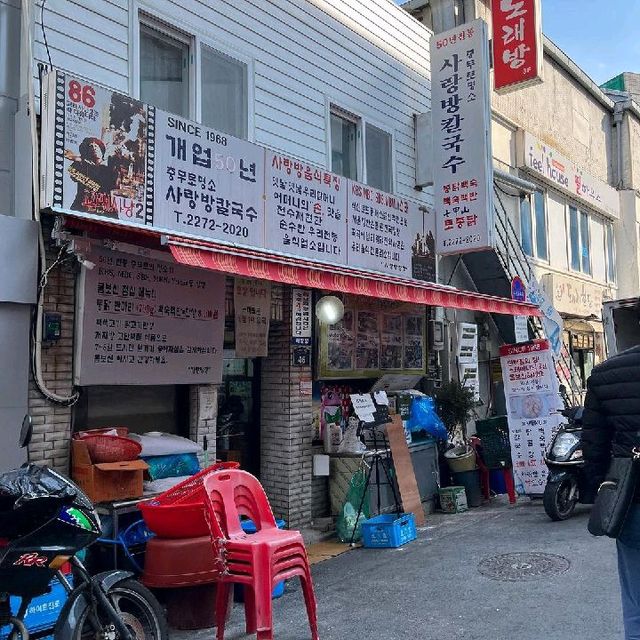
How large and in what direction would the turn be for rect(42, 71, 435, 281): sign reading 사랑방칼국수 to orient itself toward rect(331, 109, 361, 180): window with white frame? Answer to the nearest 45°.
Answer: approximately 90° to its left

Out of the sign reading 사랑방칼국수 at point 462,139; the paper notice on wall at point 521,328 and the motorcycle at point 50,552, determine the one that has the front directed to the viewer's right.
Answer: the motorcycle

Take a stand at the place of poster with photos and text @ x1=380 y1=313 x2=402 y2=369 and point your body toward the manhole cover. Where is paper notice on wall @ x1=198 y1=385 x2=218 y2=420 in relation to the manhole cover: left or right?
right

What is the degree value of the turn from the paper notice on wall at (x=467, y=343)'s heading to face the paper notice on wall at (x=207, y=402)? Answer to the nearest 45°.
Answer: approximately 90° to its right

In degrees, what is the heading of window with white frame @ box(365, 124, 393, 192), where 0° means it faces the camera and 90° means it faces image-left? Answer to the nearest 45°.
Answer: approximately 315°

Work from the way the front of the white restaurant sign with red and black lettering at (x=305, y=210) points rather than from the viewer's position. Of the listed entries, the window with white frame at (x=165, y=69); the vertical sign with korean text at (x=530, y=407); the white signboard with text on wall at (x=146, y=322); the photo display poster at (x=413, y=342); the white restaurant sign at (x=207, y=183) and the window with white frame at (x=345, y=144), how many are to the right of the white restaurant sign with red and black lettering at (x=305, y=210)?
3

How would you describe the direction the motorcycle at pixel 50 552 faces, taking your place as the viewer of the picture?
facing to the right of the viewer

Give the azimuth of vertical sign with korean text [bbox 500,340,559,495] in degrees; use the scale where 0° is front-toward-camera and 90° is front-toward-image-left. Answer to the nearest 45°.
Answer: approximately 0°

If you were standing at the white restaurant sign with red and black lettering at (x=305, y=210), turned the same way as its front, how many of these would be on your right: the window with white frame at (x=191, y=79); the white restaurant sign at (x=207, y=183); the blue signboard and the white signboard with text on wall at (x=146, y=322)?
3

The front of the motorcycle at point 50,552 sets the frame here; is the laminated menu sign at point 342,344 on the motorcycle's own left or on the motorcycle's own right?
on the motorcycle's own left

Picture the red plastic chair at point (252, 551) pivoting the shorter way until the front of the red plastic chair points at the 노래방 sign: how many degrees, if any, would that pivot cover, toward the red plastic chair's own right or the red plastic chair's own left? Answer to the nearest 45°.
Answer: approximately 90° to the red plastic chair's own left

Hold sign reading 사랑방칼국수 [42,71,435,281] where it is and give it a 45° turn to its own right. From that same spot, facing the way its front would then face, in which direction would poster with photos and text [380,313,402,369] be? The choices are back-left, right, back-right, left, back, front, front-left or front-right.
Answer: back-left
